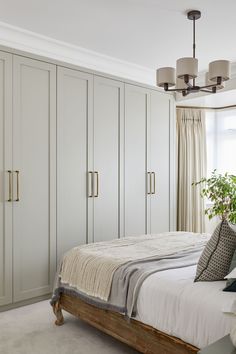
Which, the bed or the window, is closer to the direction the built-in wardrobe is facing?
the bed

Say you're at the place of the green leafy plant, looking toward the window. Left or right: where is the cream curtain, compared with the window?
left

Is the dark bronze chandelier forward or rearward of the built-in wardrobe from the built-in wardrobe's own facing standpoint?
forward

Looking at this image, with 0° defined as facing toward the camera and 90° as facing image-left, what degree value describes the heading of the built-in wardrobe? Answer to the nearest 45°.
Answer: approximately 315°

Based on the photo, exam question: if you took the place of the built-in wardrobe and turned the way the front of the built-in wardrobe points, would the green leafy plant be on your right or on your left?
on your left

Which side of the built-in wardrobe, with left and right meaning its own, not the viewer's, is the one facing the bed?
front

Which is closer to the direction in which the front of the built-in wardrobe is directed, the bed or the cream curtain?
the bed

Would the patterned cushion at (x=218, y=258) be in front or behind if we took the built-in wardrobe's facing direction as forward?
in front

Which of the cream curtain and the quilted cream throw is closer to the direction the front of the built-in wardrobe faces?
the quilted cream throw
